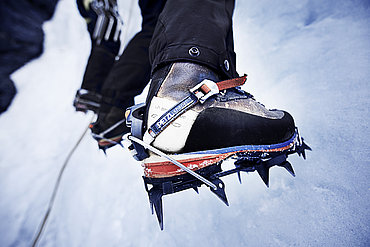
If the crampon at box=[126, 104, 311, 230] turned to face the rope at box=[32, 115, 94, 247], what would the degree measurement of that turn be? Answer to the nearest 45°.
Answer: approximately 135° to its left

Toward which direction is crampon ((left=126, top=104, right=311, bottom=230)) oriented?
to the viewer's right
